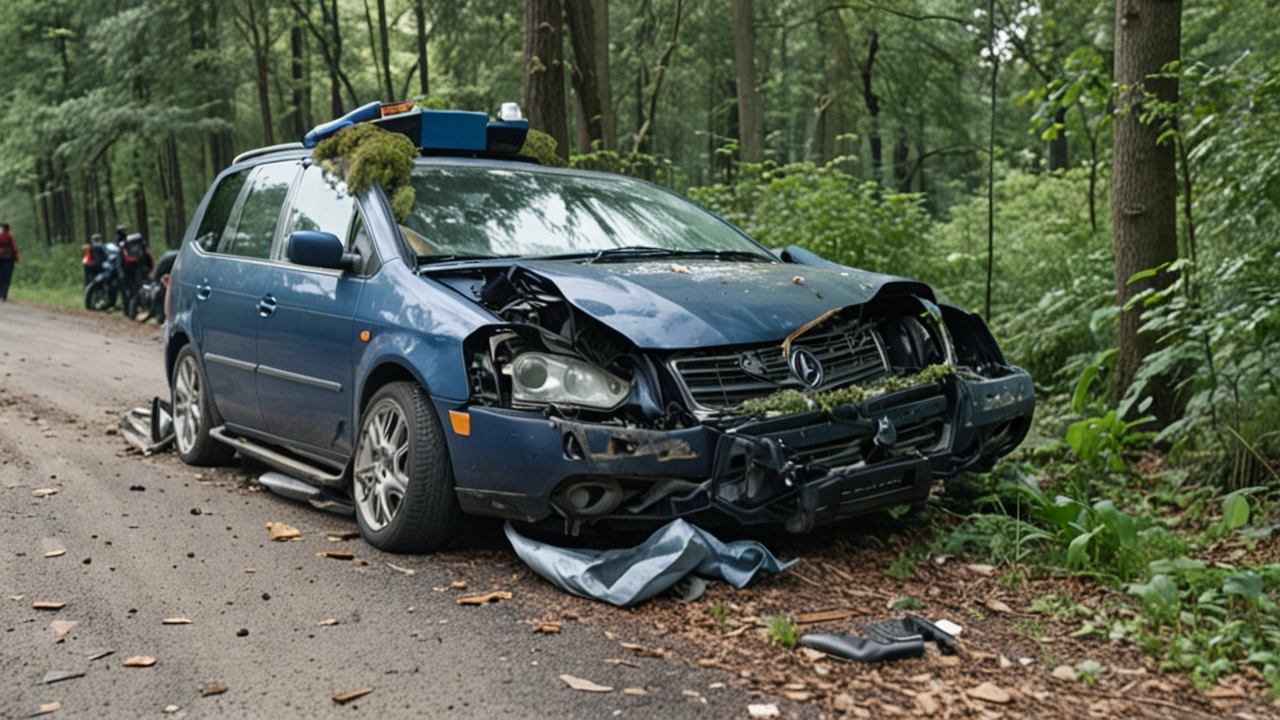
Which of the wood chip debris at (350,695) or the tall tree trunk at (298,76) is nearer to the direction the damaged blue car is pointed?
the wood chip debris

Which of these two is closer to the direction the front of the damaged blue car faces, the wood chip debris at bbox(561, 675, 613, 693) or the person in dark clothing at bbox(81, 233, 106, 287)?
the wood chip debris

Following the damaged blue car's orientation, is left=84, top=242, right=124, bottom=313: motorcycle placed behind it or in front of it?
behind

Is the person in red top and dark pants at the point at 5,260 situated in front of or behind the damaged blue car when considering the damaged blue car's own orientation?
behind

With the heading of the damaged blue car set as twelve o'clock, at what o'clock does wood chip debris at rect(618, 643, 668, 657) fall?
The wood chip debris is roughly at 1 o'clock from the damaged blue car.

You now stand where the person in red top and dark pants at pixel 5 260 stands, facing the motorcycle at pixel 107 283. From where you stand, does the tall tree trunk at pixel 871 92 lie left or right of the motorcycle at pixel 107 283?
left

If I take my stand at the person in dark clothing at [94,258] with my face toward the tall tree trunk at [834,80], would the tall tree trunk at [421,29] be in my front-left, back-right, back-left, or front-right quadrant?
front-left

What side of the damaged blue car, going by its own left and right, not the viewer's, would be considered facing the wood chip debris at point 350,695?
right

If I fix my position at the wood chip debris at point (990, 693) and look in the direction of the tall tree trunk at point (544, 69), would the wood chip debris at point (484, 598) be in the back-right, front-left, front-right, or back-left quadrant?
front-left

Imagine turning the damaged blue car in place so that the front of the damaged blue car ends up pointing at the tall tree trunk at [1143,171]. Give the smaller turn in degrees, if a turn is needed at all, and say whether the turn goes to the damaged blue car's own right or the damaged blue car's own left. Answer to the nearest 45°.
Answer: approximately 90° to the damaged blue car's own left

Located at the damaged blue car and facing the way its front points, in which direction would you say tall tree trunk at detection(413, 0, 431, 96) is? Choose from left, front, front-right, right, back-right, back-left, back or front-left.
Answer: back-left

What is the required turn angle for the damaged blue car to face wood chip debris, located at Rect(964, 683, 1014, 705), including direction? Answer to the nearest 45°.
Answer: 0° — it already faces it

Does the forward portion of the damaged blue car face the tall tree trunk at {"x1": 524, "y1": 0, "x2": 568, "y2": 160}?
no

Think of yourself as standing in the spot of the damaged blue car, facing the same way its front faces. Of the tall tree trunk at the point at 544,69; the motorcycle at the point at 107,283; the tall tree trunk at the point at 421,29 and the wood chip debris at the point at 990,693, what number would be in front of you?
1

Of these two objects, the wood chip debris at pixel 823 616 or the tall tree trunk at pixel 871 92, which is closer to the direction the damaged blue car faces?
the wood chip debris

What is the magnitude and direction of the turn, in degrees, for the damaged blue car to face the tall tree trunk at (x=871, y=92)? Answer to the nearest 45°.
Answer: approximately 135° to its left

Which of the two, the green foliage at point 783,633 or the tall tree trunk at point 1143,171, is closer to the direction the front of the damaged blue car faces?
the green foliage

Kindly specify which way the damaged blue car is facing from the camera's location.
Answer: facing the viewer and to the right of the viewer

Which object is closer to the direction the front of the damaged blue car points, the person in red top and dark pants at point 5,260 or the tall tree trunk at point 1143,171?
the tall tree trunk

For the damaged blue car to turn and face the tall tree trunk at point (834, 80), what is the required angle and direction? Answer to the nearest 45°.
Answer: approximately 135° to its left

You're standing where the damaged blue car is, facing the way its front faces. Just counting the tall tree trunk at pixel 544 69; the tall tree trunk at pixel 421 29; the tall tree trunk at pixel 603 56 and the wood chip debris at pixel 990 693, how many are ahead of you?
1
